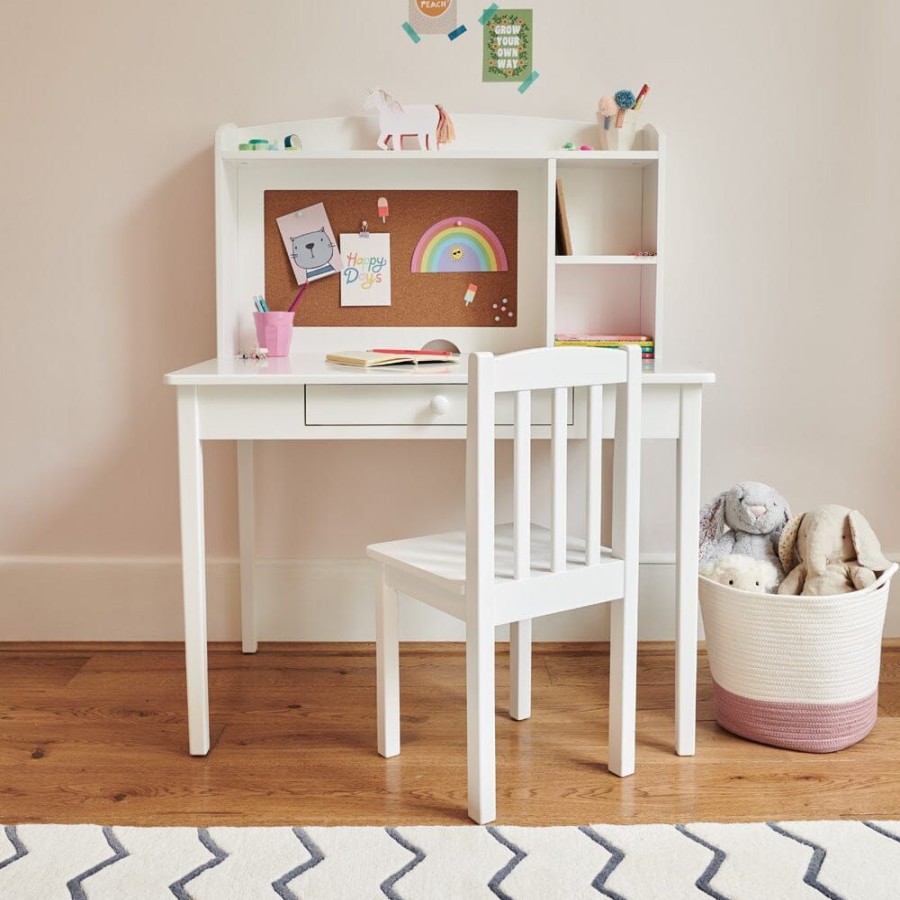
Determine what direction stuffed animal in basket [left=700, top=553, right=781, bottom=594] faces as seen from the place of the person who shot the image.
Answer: facing the viewer

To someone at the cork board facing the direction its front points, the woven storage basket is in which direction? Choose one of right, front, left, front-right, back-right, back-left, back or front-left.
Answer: front-left

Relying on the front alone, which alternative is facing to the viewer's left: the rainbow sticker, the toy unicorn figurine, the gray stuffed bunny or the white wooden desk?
the toy unicorn figurine

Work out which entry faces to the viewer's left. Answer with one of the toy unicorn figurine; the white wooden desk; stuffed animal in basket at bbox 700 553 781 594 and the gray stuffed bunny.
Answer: the toy unicorn figurine

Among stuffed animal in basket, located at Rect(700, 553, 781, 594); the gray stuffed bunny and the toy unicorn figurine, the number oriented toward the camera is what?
2

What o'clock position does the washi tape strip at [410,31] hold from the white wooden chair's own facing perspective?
The washi tape strip is roughly at 1 o'clock from the white wooden chair.

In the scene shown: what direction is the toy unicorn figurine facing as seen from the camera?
to the viewer's left

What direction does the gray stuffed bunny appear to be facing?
toward the camera

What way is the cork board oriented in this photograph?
toward the camera

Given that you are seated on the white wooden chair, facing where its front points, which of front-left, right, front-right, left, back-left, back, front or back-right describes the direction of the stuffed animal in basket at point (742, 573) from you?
right

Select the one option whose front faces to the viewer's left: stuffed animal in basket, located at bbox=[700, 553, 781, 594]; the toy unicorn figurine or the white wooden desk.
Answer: the toy unicorn figurine

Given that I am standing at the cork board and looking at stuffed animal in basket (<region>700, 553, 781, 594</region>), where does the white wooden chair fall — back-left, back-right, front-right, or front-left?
front-right
